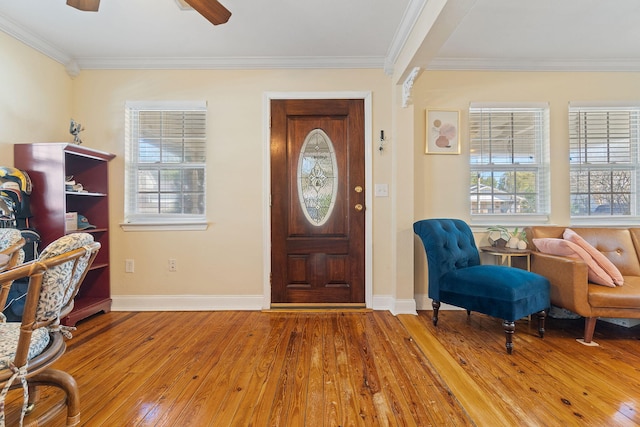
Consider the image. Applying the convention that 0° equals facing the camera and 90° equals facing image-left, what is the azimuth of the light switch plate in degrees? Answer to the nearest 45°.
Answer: approximately 0°

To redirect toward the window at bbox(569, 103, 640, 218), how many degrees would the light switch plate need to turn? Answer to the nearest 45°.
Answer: approximately 90° to its left

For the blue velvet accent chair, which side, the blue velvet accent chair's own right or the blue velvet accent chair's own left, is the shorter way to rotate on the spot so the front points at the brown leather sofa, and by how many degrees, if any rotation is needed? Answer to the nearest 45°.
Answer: approximately 90° to the blue velvet accent chair's own left

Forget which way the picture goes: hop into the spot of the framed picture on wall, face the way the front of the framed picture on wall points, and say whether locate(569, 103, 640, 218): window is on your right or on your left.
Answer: on your left

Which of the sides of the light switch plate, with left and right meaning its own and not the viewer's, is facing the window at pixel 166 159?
right

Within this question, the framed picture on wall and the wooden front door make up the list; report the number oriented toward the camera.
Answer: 2
